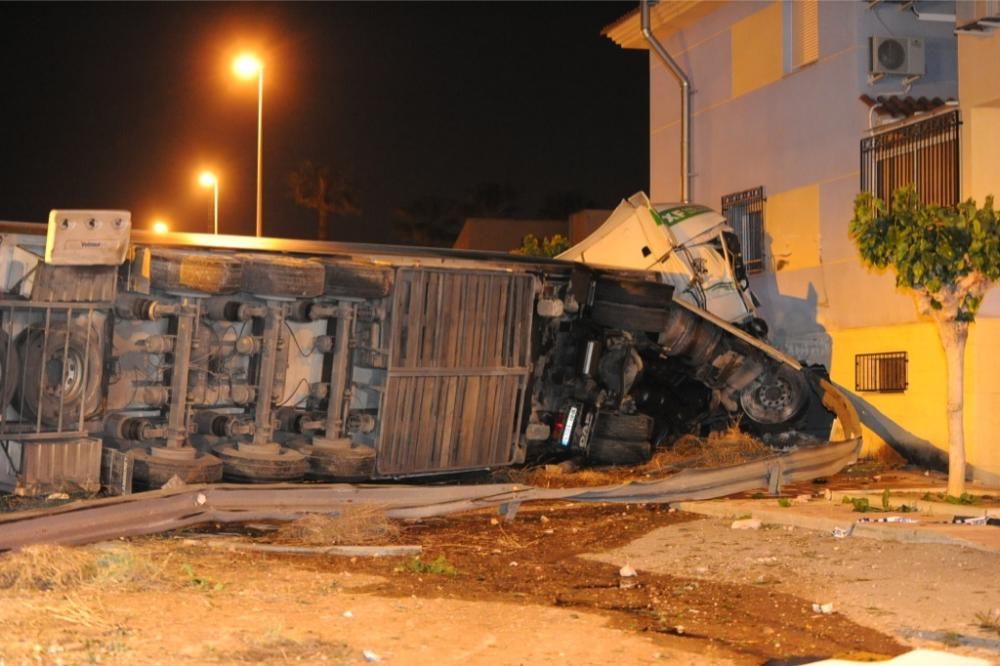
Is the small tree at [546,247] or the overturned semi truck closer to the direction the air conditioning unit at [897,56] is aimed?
the overturned semi truck

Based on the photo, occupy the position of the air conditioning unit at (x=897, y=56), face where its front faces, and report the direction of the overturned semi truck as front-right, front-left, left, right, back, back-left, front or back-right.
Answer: front-right

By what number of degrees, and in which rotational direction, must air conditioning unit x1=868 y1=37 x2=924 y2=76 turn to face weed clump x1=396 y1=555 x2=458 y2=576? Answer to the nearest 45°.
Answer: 0° — it already faces it

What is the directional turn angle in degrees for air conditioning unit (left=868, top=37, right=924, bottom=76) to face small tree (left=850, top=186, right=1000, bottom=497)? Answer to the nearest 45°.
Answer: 0° — it already faces it

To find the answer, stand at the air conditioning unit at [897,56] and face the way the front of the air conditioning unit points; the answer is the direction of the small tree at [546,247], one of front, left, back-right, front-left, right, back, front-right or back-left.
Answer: back-right

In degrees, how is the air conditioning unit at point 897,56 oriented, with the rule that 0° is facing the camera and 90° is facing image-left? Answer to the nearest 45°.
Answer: approximately 0°
